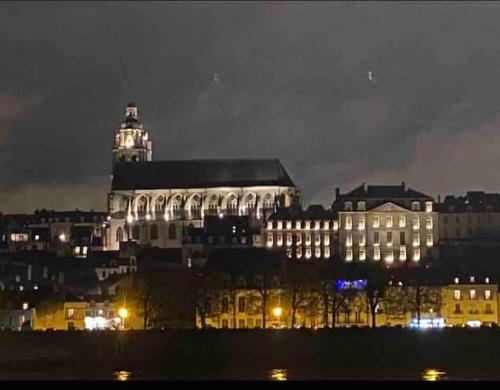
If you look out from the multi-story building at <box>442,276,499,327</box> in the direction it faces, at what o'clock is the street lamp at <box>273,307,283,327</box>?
The street lamp is roughly at 2 o'clock from the multi-story building.

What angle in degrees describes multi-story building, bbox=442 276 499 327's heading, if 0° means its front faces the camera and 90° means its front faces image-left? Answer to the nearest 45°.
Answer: approximately 0°
